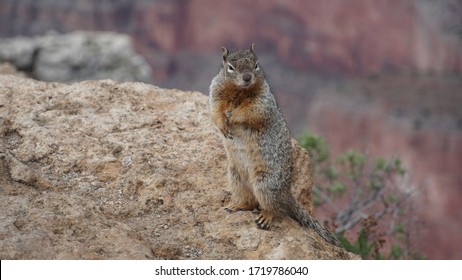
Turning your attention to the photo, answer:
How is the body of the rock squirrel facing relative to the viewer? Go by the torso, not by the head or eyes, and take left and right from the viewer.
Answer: facing the viewer and to the left of the viewer

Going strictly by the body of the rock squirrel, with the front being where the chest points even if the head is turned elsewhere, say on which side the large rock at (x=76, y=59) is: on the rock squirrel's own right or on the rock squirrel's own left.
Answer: on the rock squirrel's own right
